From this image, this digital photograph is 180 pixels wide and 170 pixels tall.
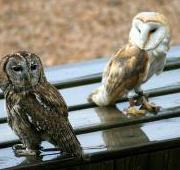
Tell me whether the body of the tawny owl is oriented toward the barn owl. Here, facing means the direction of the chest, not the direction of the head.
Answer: no

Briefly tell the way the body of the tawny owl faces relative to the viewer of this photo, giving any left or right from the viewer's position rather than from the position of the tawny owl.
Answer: facing the viewer and to the left of the viewer
